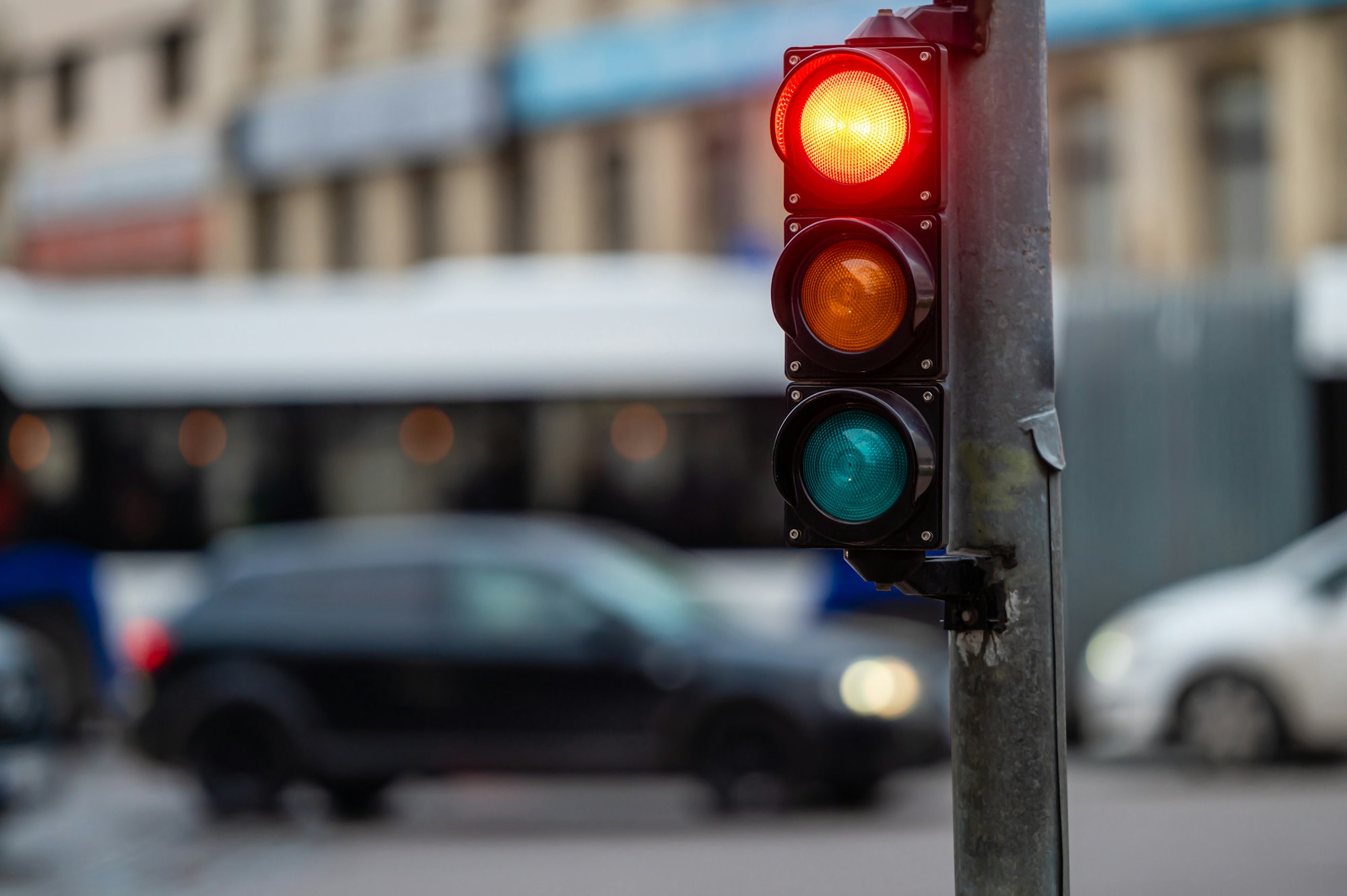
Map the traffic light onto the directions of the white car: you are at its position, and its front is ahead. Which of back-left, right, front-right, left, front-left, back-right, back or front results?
left

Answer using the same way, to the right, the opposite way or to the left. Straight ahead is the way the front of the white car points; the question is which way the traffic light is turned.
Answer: to the left

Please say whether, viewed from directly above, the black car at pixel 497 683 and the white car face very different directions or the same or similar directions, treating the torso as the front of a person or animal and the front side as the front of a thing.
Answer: very different directions

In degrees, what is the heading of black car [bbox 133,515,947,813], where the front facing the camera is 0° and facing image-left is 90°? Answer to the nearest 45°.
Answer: approximately 270°

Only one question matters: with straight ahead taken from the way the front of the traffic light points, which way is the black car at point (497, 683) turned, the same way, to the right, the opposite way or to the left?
to the left

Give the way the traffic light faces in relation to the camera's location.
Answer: facing the viewer

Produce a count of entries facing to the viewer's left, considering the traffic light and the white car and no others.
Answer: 1

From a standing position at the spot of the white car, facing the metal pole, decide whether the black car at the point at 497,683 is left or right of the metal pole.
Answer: right

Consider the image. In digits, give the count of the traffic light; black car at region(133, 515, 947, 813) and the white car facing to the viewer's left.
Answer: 1

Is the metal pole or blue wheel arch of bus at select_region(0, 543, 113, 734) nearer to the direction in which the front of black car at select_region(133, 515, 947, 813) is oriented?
the metal pole

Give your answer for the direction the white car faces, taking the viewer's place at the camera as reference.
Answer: facing to the left of the viewer

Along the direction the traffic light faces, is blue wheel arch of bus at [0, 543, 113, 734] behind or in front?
behind

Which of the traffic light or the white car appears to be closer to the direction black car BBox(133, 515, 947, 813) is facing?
the white car

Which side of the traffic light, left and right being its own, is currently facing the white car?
back

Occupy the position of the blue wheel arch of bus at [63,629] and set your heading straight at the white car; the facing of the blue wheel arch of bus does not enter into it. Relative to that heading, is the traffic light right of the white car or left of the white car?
right

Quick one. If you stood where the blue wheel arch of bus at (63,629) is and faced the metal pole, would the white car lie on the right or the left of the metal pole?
left

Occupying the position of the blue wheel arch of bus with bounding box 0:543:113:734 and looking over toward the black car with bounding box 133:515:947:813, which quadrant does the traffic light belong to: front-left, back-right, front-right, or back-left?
front-right

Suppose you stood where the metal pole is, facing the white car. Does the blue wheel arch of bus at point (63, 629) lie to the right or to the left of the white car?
left

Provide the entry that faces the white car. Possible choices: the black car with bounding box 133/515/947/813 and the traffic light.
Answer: the black car

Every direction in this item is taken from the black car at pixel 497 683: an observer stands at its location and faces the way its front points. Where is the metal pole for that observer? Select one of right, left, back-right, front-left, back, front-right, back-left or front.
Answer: right
